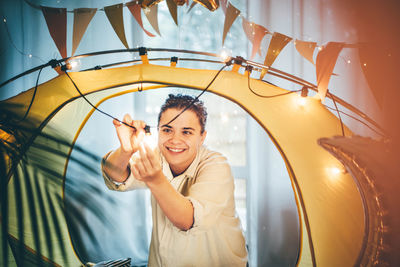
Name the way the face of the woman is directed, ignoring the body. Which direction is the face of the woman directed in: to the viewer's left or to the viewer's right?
to the viewer's left

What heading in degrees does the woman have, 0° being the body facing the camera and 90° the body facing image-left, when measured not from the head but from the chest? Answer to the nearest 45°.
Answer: approximately 45°
